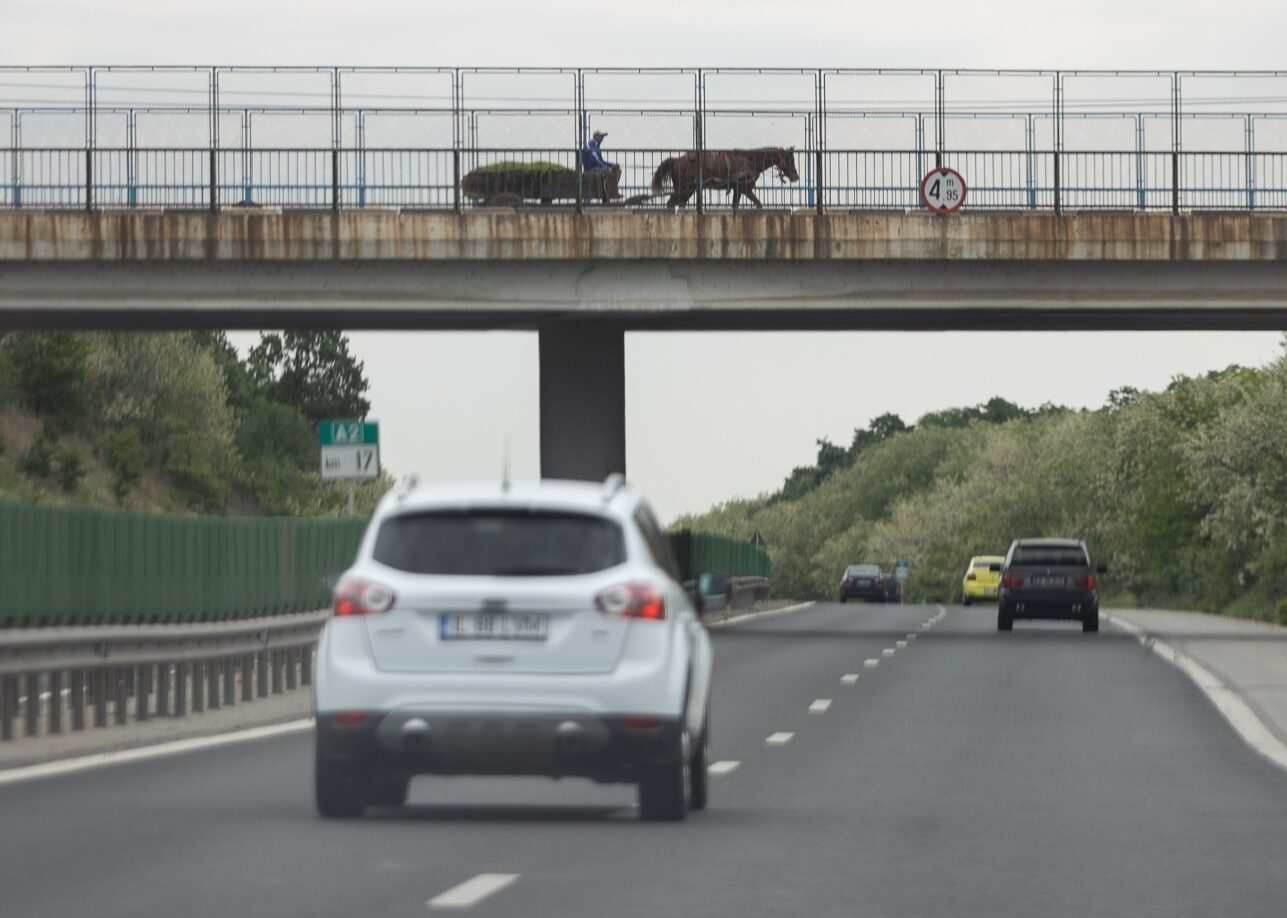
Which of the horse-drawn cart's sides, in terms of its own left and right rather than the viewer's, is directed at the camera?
right

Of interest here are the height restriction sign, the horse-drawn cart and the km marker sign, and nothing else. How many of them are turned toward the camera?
2

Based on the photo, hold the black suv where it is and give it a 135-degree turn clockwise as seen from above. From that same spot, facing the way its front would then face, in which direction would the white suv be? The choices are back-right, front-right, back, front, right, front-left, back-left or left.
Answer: front-right

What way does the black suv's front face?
away from the camera

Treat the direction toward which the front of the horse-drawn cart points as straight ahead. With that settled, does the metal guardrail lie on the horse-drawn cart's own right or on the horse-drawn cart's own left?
on the horse-drawn cart's own right

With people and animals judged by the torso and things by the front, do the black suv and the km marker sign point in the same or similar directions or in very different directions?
very different directions

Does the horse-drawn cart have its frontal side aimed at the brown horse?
yes

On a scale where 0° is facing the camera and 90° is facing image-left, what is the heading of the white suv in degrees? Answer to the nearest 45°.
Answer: approximately 180°

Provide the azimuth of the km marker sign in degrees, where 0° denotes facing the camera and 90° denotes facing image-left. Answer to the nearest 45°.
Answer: approximately 0°

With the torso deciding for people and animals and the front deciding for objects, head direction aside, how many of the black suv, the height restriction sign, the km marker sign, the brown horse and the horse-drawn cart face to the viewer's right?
2

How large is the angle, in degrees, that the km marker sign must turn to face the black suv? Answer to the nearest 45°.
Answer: approximately 135° to its left
